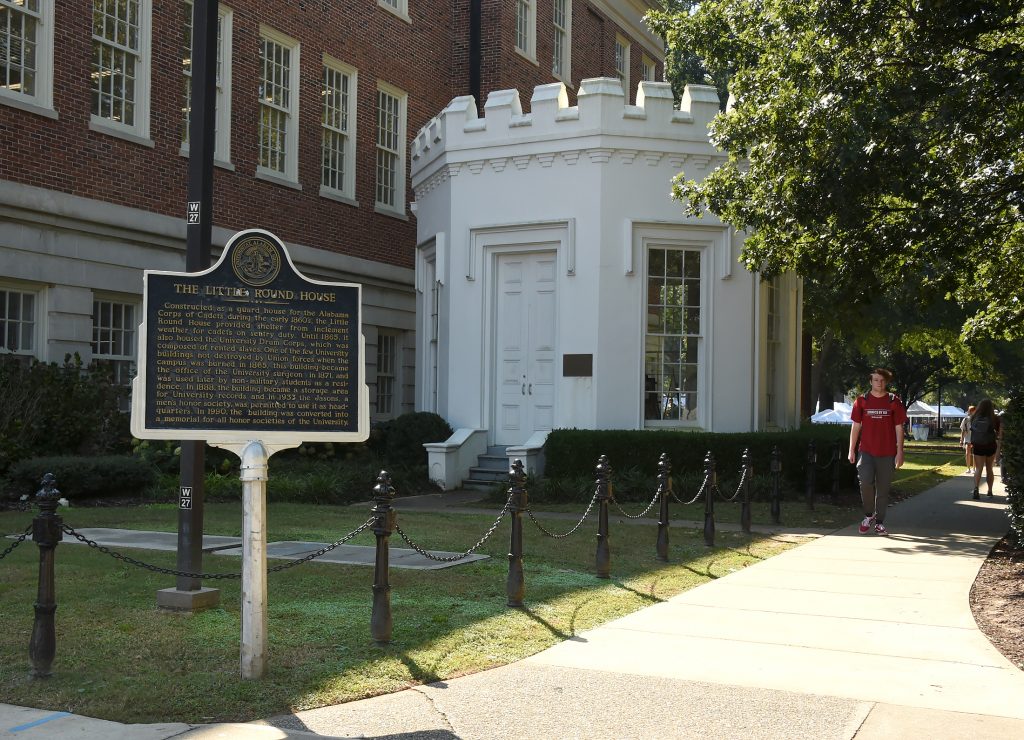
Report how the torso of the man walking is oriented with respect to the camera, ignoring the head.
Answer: toward the camera

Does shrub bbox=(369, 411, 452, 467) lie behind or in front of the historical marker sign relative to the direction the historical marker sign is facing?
behind

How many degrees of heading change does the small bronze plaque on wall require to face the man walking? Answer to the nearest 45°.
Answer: approximately 45° to its left

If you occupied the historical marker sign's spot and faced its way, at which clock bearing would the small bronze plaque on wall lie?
The small bronze plaque on wall is roughly at 7 o'clock from the historical marker sign.

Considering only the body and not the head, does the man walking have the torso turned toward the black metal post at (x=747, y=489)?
no

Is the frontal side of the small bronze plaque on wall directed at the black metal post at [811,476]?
no

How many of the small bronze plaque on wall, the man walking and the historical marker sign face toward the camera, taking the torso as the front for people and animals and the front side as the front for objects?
3

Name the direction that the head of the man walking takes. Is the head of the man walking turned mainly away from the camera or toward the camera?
toward the camera

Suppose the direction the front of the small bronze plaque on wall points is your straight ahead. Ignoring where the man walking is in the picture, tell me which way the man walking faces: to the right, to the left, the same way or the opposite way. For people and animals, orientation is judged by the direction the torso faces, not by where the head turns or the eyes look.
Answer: the same way

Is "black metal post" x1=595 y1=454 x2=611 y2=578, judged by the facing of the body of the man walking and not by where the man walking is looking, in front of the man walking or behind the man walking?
in front

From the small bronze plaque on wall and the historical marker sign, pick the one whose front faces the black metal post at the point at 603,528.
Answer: the small bronze plaque on wall

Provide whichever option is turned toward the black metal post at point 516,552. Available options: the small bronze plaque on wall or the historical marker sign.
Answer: the small bronze plaque on wall

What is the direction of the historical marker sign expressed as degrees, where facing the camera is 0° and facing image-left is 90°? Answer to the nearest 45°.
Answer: approximately 0°

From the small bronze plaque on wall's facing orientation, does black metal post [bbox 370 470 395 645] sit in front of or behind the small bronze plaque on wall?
in front

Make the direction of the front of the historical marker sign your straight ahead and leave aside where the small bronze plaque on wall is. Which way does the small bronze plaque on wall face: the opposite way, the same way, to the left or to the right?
the same way

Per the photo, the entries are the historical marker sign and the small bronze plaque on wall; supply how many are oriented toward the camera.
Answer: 2

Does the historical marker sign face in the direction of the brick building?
no

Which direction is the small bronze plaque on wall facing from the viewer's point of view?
toward the camera
